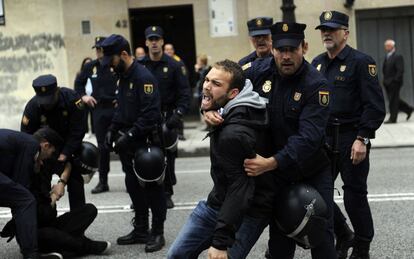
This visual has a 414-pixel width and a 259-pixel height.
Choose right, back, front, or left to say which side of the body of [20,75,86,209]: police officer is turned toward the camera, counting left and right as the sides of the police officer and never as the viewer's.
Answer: front

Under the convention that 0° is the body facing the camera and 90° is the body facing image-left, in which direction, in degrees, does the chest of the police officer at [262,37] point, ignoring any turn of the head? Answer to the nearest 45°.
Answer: approximately 0°

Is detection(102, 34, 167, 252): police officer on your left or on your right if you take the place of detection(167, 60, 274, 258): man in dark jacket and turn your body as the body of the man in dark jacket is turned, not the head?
on your right

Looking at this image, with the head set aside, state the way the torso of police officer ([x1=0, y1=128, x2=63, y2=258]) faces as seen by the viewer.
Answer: to the viewer's right

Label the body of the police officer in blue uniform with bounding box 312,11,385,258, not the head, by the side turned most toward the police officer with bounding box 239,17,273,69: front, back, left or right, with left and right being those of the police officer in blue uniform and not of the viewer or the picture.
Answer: right

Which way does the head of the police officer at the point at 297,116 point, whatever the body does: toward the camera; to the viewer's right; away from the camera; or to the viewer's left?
toward the camera

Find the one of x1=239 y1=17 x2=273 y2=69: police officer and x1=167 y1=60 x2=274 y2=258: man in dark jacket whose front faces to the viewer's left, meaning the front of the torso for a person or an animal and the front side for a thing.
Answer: the man in dark jacket

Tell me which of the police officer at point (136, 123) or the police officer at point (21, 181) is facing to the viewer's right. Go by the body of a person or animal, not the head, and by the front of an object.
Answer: the police officer at point (21, 181)

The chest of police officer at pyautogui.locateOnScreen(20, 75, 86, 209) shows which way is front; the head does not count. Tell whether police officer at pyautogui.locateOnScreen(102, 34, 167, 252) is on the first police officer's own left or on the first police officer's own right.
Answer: on the first police officer's own left

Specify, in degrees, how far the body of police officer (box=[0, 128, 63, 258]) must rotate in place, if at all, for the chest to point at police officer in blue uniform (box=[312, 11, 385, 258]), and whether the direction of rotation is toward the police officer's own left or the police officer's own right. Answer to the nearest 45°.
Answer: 0° — they already face them

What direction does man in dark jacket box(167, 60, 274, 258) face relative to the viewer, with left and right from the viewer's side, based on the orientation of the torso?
facing to the left of the viewer
